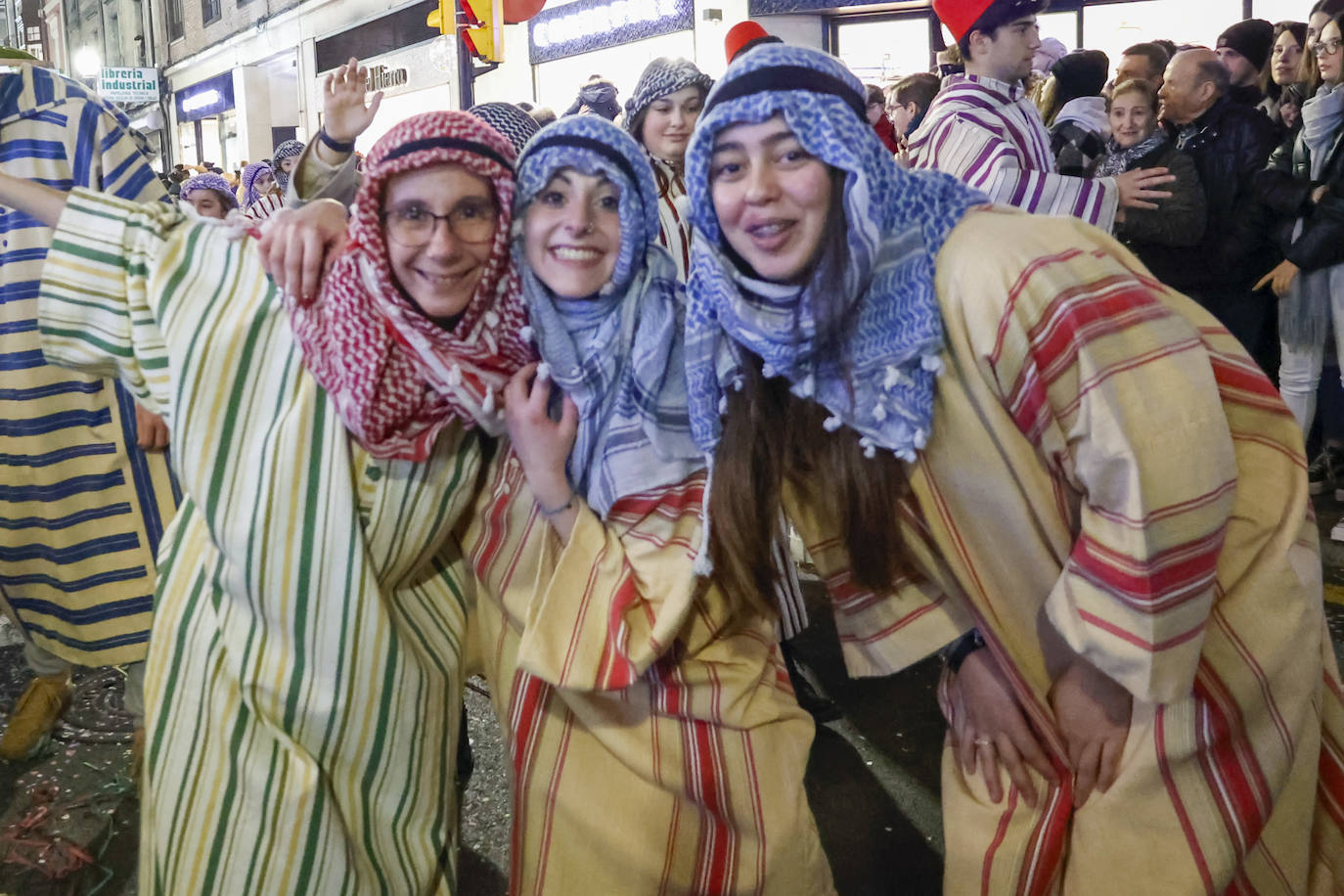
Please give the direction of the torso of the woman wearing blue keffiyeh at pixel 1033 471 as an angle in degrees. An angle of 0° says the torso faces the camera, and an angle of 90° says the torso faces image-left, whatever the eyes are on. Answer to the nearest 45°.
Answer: approximately 45°

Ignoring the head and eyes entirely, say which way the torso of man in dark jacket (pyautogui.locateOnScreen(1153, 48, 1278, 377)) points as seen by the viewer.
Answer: to the viewer's left

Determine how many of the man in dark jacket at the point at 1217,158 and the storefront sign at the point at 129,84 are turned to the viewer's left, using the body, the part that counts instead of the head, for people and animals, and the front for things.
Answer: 1

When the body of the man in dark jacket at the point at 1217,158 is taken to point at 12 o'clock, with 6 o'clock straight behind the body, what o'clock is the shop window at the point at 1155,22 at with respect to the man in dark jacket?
The shop window is roughly at 3 o'clock from the man in dark jacket.

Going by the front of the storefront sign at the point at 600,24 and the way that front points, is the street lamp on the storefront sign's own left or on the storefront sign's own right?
on the storefront sign's own right
